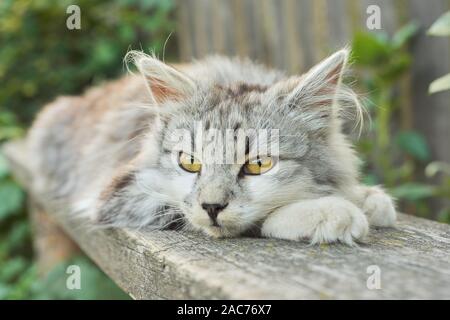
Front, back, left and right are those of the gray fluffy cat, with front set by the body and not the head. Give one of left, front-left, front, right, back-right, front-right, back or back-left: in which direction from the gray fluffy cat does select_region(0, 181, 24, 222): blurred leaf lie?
back

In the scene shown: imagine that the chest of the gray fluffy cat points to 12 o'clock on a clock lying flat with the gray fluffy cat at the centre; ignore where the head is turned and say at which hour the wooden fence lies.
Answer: The wooden fence is roughly at 8 o'clock from the gray fluffy cat.

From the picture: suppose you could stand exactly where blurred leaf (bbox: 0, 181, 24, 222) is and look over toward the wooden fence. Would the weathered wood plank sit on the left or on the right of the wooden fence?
right

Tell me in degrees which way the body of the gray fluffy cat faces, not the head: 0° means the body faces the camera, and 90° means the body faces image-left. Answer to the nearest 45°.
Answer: approximately 315°

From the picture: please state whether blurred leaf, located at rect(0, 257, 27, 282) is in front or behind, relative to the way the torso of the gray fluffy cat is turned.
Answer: behind
